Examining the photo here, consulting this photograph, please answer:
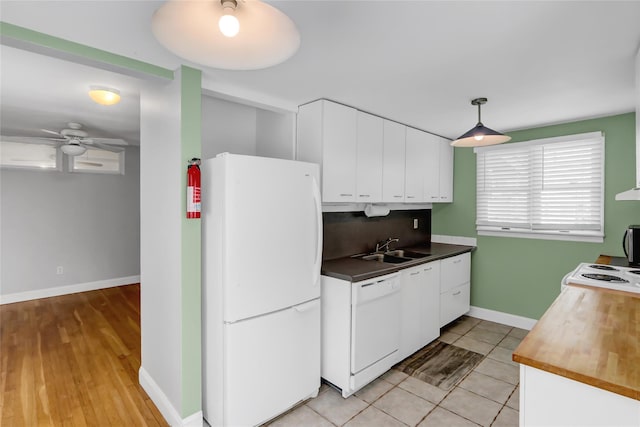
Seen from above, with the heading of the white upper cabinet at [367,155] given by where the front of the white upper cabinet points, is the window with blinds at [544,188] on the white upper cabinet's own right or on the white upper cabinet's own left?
on the white upper cabinet's own left

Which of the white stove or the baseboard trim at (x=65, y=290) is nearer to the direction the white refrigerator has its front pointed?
the white stove

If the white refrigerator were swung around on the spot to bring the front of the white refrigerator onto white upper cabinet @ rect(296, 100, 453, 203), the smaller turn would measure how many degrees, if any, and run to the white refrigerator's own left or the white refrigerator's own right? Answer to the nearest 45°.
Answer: approximately 90° to the white refrigerator's own left

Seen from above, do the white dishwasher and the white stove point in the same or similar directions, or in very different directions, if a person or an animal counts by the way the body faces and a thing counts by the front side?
very different directions

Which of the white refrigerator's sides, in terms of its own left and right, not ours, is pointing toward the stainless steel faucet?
left

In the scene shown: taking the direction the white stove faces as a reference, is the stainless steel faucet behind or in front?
in front

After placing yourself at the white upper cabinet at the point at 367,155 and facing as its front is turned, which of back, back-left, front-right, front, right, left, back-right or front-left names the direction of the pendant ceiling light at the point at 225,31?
front-right

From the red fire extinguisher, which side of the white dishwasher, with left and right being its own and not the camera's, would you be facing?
right

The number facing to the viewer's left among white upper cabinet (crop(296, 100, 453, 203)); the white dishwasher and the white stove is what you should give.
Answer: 1

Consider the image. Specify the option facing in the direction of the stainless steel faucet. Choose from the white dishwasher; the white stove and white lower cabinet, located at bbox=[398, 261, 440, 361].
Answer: the white stove

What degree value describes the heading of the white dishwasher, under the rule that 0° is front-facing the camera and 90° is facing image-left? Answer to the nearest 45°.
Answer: approximately 315°

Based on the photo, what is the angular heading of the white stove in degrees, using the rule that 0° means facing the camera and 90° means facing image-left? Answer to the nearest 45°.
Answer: approximately 90°

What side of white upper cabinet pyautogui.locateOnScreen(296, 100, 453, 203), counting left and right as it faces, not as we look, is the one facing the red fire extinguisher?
right
